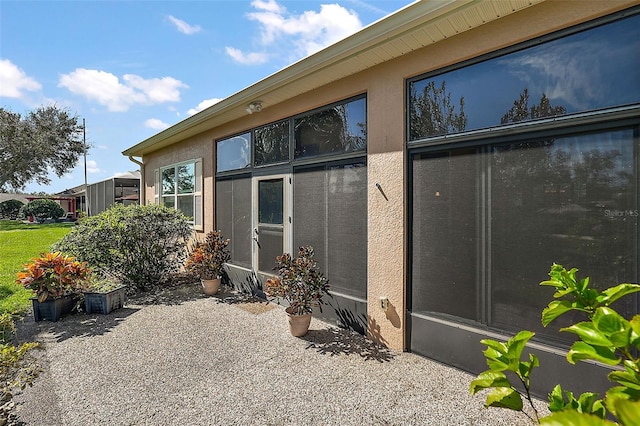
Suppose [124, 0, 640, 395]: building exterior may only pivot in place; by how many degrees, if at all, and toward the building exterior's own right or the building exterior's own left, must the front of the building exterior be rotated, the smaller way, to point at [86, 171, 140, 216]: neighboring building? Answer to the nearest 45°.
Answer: approximately 90° to the building exterior's own right

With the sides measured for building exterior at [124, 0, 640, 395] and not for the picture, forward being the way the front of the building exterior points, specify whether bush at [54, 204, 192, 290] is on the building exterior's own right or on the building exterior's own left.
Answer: on the building exterior's own right

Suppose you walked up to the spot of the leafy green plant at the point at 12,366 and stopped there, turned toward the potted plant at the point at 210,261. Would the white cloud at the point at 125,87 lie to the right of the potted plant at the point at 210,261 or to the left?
left

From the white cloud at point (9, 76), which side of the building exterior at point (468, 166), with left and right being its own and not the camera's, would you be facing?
right

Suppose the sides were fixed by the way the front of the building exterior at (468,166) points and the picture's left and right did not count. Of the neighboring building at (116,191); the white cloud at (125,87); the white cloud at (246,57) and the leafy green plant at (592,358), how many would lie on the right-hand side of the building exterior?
3

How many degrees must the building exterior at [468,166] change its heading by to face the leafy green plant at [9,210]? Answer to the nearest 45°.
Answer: approximately 90° to its right

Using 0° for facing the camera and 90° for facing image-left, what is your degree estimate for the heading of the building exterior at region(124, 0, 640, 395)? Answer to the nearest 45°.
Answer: approximately 45°

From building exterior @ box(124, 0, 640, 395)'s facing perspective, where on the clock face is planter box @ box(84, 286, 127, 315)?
The planter box is roughly at 2 o'clock from the building exterior.

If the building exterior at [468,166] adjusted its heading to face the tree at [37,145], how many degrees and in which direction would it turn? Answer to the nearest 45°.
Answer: approximately 90° to its right
